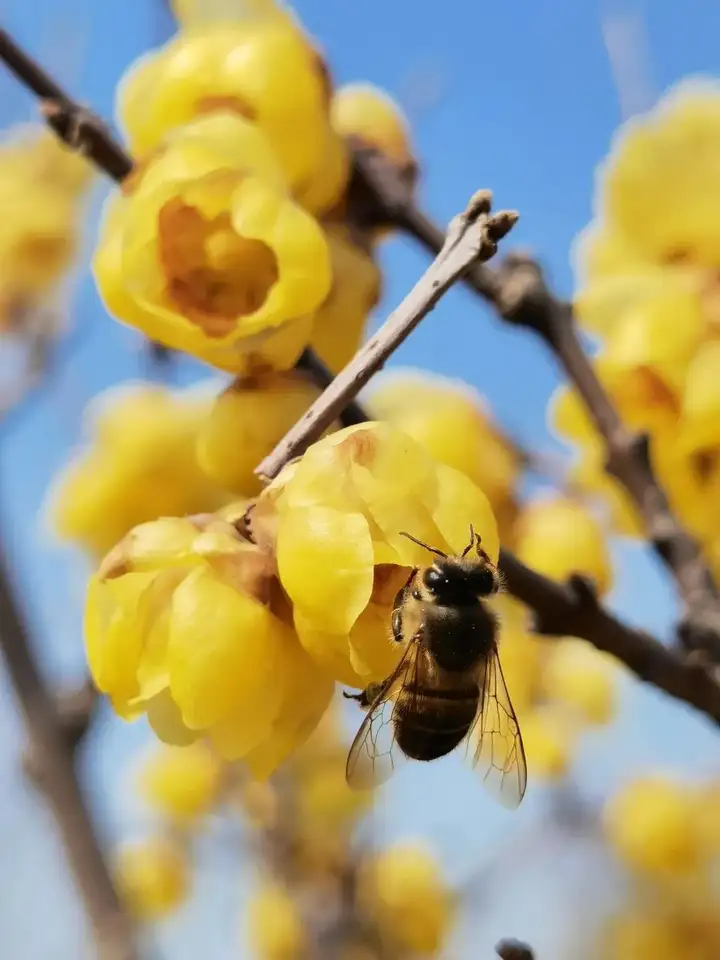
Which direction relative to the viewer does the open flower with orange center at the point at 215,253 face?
toward the camera

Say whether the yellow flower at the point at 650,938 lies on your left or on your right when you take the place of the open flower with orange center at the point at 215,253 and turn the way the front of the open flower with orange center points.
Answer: on your left

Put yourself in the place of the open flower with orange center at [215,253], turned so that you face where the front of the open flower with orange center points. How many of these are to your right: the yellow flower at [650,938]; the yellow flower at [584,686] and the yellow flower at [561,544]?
0

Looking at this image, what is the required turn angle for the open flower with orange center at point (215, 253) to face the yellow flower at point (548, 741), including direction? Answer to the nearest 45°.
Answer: approximately 135° to its left

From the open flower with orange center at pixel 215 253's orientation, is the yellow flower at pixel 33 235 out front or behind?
behind

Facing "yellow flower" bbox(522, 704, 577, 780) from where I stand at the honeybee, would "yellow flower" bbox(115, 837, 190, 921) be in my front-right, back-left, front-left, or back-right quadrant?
front-left

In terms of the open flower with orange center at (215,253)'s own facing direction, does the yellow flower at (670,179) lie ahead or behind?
behind

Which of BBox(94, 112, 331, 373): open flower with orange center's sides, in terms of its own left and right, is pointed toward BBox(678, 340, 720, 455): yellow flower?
left
